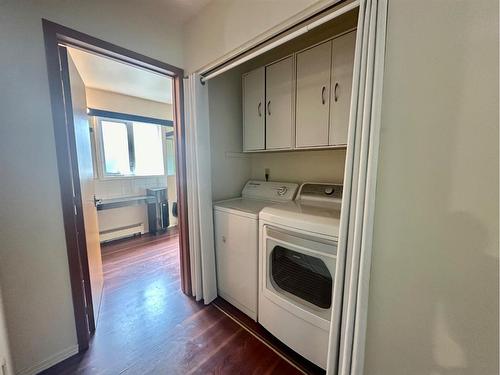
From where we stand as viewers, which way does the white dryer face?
facing the viewer and to the left of the viewer

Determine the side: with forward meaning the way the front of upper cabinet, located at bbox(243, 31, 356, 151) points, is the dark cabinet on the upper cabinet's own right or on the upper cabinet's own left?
on the upper cabinet's own right

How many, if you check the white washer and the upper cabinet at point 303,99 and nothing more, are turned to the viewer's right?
0

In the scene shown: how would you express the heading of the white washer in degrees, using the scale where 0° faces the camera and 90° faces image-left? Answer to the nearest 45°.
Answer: approximately 45°

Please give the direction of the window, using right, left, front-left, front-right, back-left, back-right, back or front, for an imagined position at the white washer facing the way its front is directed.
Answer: right

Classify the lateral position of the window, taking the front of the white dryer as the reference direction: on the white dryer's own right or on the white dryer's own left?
on the white dryer's own right

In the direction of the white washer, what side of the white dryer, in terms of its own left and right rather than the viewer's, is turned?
right

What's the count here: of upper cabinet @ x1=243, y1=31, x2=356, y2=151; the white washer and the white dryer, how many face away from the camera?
0

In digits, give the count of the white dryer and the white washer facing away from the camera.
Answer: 0

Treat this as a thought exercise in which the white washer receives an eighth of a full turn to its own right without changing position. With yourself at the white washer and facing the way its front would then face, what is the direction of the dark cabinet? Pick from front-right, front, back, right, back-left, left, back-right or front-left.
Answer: front-right
